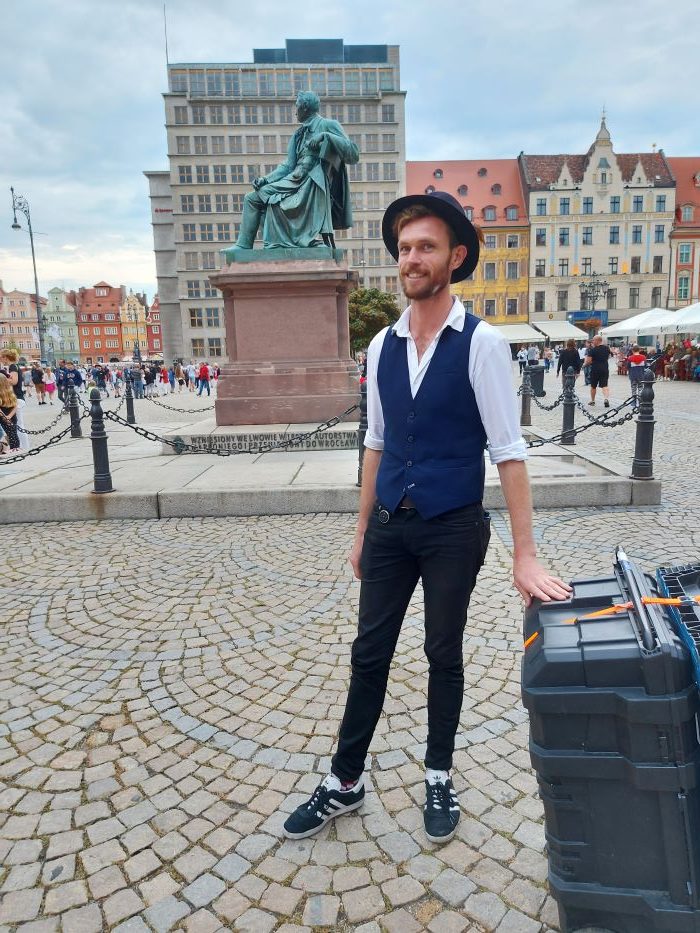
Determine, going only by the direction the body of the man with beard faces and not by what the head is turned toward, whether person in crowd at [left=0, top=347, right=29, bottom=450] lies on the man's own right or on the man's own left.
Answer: on the man's own right

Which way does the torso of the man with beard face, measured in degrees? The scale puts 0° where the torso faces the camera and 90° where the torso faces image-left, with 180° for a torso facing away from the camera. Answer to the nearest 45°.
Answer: approximately 45°

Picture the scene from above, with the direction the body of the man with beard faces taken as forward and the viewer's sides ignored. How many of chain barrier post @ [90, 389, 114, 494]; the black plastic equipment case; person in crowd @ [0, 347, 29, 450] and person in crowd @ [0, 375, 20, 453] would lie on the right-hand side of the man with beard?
3

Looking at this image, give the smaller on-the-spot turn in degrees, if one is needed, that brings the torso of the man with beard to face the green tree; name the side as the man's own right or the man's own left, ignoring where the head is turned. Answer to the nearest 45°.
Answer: approximately 135° to the man's own right

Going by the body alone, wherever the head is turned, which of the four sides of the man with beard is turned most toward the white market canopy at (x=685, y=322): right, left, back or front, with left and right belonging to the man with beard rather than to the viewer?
back

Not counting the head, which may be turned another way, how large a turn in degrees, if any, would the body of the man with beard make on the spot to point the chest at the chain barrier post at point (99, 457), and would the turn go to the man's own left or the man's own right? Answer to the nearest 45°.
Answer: approximately 90° to the man's own right

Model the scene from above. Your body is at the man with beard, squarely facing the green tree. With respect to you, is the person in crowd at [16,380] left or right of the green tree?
left

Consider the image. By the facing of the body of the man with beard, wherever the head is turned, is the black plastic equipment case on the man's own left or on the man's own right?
on the man's own left

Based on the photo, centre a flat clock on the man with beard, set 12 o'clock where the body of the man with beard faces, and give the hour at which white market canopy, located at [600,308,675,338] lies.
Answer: The white market canopy is roughly at 5 o'clock from the man with beard.
